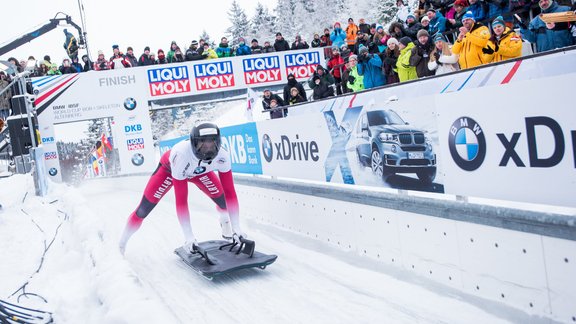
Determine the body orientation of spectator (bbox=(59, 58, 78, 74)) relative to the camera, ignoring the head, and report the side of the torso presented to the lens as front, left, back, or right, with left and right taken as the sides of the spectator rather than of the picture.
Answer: front

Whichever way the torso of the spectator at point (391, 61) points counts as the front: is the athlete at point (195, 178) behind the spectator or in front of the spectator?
in front

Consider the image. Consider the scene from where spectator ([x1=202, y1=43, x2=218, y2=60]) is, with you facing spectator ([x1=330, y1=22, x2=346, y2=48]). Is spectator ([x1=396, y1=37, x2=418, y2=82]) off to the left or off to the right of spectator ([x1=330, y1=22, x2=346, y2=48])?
right

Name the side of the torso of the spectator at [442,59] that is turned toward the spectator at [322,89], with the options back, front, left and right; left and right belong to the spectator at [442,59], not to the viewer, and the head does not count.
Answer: right

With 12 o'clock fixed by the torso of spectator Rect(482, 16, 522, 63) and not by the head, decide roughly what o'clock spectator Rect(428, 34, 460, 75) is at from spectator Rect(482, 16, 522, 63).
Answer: spectator Rect(428, 34, 460, 75) is roughly at 3 o'clock from spectator Rect(482, 16, 522, 63).

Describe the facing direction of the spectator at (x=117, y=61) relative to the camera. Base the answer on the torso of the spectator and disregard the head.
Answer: toward the camera

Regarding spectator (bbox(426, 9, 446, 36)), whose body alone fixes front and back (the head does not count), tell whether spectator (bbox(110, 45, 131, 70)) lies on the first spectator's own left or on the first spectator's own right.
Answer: on the first spectator's own right

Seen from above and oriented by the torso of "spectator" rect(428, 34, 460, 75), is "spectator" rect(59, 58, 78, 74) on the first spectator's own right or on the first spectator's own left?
on the first spectator's own right

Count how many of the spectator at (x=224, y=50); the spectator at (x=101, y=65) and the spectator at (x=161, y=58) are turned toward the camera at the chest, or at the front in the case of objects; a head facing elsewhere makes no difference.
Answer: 3

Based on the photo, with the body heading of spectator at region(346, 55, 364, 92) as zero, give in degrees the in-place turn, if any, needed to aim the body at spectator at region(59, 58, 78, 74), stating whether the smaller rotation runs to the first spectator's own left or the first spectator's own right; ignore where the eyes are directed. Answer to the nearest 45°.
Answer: approximately 90° to the first spectator's own right
